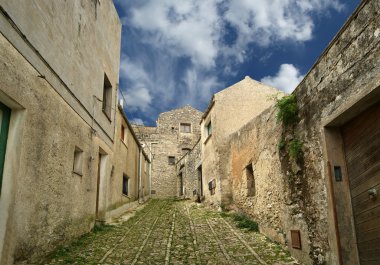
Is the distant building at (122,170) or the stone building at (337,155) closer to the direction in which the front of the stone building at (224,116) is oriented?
the distant building

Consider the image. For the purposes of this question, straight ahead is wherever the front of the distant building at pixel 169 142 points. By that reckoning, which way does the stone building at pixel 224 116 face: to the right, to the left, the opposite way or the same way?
to the right

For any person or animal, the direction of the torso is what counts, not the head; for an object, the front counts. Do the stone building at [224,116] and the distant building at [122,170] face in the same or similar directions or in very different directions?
very different directions

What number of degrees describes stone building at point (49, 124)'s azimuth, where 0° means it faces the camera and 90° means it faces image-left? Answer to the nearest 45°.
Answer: approximately 270°

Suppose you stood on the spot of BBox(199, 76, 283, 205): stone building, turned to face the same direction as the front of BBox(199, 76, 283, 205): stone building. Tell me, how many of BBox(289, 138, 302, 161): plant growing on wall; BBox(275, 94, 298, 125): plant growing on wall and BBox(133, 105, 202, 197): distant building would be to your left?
2

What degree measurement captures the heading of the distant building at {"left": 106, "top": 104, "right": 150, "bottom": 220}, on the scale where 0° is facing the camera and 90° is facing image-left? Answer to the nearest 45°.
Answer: approximately 270°

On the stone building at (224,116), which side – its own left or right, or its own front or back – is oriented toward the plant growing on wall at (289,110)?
left

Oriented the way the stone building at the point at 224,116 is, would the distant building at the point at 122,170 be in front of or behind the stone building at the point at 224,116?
in front

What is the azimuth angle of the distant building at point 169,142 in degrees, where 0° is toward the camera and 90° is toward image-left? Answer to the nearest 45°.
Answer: approximately 0°

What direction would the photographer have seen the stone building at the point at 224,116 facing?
facing to the left of the viewer

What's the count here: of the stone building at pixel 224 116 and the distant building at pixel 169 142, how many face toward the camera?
1

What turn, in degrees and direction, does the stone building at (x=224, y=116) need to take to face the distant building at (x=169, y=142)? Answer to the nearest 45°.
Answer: approximately 45° to its right

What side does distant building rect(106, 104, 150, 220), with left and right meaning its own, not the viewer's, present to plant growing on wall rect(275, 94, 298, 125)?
right

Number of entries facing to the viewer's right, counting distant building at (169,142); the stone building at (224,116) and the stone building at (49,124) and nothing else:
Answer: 1

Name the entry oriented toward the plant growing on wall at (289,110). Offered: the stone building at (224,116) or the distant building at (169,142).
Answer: the distant building

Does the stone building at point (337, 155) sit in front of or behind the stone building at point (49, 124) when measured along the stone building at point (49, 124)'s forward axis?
in front
